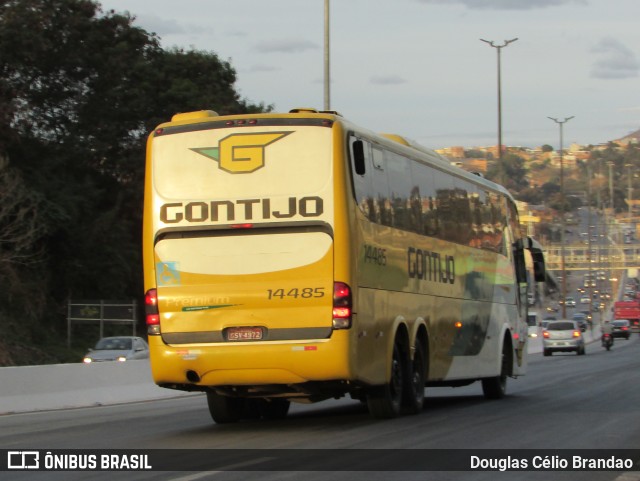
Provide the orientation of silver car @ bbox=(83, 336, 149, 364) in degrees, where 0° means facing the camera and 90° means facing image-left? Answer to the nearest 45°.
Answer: approximately 45°

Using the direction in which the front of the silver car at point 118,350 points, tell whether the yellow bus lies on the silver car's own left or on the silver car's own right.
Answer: on the silver car's own left

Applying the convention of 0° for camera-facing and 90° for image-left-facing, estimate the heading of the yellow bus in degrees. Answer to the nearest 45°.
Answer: approximately 225°

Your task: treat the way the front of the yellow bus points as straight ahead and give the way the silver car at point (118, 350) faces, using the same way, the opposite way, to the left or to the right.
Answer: the opposite way

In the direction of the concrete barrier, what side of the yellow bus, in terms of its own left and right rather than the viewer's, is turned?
left

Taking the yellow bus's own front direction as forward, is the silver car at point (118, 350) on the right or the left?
on its left
